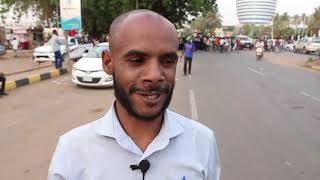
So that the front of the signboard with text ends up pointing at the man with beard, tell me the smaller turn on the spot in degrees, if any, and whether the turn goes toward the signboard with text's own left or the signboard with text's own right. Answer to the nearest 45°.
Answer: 0° — it already faces them

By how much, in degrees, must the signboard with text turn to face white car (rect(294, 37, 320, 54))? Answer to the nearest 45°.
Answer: approximately 135° to its left

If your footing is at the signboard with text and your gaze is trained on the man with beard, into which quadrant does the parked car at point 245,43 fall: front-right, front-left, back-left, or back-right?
back-left

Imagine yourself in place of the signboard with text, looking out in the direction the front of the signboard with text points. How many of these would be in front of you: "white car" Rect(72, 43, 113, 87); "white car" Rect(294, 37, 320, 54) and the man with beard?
2

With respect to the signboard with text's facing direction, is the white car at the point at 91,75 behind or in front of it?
in front

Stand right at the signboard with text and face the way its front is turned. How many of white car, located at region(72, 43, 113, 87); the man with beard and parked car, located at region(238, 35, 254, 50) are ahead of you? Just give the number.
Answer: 2

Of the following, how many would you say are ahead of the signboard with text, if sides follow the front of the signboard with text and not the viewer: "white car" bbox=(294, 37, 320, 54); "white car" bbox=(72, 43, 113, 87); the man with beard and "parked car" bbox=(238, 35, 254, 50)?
2

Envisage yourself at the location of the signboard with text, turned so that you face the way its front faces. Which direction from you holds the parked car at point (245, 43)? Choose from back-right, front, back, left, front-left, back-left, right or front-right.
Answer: back-left

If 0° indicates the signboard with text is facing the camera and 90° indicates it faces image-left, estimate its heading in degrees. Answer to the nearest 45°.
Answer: approximately 0°

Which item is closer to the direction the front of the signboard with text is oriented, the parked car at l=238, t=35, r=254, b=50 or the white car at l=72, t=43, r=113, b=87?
the white car

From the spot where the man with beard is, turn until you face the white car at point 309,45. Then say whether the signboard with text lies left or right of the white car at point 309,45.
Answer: left
